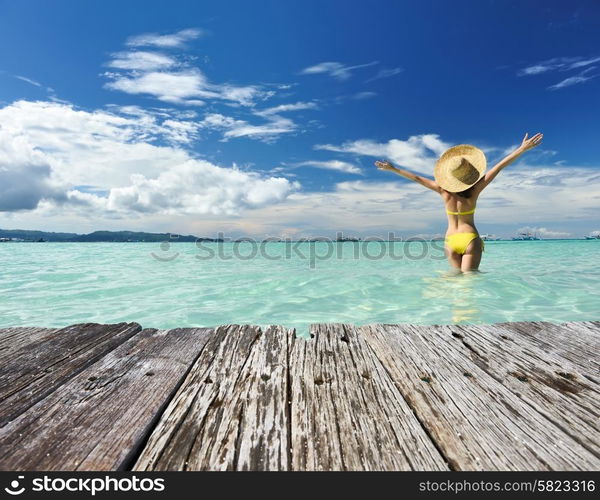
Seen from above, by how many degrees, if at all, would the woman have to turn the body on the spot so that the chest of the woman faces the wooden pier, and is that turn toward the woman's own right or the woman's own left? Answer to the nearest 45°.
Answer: approximately 180°

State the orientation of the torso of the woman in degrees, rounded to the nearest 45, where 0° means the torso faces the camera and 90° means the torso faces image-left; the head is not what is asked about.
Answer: approximately 180°
